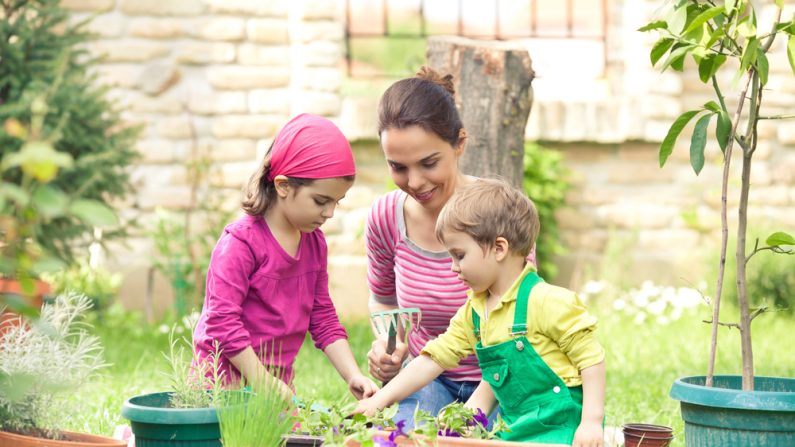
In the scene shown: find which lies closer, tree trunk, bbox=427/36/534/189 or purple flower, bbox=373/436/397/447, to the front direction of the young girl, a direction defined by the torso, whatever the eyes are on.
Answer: the purple flower

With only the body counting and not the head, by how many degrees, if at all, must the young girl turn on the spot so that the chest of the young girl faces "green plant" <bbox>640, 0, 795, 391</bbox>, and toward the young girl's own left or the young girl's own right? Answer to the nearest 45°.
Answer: approximately 45° to the young girl's own left

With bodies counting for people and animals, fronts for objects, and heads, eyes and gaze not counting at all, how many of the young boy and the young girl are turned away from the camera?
0

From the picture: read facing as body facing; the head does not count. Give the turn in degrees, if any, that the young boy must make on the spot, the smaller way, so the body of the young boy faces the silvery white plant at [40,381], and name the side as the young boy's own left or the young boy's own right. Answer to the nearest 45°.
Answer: approximately 45° to the young boy's own right

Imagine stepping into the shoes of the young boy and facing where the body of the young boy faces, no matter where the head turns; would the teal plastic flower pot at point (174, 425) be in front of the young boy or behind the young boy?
in front

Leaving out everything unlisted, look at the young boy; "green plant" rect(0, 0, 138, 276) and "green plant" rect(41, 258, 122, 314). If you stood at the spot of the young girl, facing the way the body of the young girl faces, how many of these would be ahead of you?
1

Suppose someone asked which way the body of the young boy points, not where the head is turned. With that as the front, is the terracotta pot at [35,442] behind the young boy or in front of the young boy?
in front

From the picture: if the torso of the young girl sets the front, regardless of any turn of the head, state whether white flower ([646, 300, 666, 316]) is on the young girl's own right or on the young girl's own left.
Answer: on the young girl's own left

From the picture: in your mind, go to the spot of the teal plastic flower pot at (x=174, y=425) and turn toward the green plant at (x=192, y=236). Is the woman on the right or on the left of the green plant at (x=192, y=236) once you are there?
right

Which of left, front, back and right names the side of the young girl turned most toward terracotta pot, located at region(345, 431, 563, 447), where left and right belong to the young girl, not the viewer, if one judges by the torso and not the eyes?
front

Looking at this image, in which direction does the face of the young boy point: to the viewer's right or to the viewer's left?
to the viewer's left

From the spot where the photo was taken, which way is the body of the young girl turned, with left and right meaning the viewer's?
facing the viewer and to the right of the viewer
